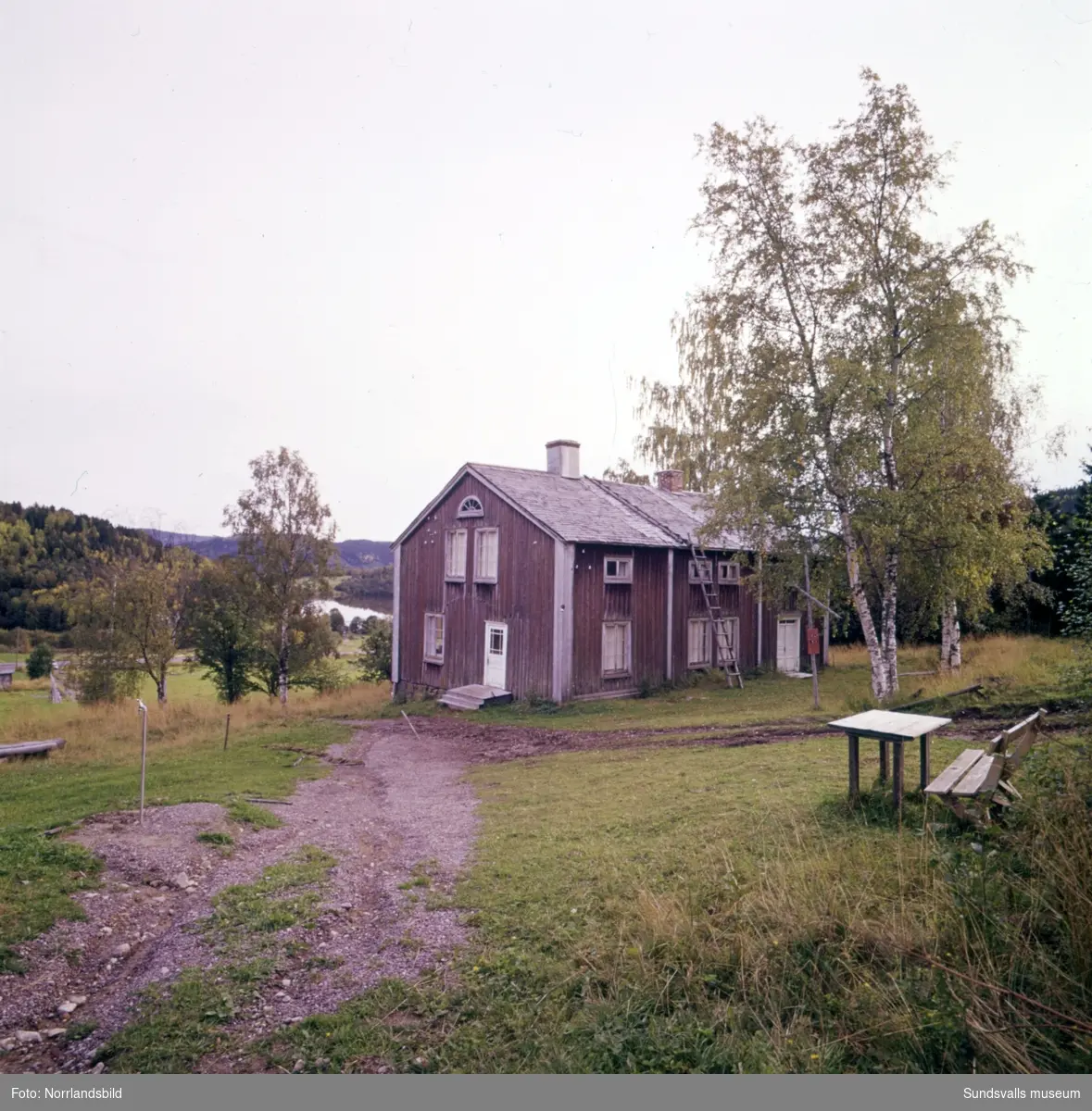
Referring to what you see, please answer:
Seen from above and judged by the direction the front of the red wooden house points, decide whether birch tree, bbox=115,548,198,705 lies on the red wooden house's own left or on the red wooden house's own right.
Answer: on the red wooden house's own right

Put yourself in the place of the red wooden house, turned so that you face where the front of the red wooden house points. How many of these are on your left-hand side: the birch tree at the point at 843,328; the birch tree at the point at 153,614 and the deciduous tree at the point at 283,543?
1

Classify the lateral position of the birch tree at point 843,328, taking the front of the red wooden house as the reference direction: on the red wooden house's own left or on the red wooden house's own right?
on the red wooden house's own left

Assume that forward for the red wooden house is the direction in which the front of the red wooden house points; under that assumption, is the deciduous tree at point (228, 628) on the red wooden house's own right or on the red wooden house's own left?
on the red wooden house's own right

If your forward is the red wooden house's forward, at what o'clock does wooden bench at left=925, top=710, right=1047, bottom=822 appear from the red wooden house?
The wooden bench is roughly at 10 o'clock from the red wooden house.

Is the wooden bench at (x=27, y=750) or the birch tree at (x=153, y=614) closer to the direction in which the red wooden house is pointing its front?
the wooden bench
